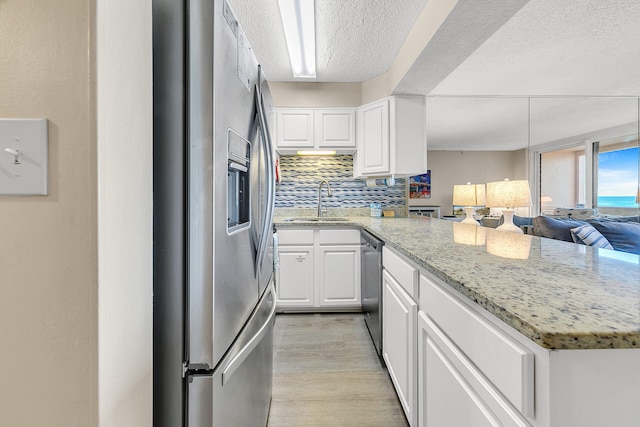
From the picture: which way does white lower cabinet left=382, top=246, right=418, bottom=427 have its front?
to the viewer's left

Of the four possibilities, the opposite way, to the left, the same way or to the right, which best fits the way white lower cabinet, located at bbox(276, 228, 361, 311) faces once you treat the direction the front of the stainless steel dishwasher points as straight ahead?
to the left

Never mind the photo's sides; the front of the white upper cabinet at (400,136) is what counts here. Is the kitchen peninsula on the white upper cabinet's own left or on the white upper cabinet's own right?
on the white upper cabinet's own left

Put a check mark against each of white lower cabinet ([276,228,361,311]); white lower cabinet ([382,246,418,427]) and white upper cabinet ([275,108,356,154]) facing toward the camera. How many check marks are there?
2

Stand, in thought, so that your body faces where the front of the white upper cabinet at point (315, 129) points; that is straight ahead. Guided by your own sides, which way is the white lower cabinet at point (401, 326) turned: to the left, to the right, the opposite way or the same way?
to the right

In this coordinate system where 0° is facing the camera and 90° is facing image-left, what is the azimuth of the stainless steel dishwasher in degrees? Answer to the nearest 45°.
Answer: approximately 90°

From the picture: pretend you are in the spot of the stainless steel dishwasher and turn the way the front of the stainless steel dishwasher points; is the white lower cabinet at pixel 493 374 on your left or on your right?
on your left
